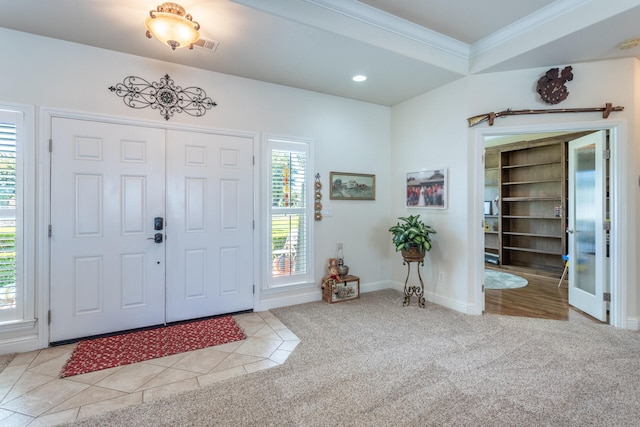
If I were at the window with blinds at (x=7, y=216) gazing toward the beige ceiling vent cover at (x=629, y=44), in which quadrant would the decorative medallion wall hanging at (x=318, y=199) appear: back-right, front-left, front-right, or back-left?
front-left

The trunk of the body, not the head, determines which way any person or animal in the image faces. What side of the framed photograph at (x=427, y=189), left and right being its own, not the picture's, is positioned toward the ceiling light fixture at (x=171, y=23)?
front

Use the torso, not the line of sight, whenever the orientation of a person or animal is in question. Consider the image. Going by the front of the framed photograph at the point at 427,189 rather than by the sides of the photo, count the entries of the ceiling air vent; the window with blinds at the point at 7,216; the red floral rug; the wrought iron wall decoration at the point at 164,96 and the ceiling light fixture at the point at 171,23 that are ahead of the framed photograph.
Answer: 5

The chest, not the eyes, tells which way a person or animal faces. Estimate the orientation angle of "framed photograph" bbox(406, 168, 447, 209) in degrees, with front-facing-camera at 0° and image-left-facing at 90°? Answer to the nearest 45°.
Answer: approximately 45°

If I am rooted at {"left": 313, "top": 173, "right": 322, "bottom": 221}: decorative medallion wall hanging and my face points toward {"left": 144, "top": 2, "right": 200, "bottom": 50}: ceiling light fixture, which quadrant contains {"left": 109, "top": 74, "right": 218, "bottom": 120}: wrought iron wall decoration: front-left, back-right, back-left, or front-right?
front-right

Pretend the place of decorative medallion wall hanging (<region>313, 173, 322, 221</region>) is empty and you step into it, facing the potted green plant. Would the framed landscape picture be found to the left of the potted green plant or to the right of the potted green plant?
left

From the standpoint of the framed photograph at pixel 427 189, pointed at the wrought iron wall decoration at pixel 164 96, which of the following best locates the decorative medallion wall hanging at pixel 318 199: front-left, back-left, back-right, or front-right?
front-right

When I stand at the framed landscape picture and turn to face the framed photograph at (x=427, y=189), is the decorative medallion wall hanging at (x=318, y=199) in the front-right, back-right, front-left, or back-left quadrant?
back-right

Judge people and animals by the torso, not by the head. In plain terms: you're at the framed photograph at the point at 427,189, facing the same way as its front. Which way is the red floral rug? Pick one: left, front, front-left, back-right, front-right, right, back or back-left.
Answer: front

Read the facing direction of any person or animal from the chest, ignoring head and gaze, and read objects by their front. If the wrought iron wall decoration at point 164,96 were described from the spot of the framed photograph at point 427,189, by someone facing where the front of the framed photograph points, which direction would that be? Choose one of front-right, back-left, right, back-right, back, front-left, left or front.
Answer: front

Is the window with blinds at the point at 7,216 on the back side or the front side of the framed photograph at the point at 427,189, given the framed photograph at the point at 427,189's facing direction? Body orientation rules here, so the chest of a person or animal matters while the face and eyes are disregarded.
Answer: on the front side

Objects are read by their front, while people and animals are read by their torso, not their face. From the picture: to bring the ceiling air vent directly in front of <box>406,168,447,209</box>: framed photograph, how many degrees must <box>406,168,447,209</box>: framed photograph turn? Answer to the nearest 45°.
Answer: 0° — it already faces it

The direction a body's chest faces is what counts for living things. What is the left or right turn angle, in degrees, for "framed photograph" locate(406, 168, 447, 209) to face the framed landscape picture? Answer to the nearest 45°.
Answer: approximately 45° to its right
